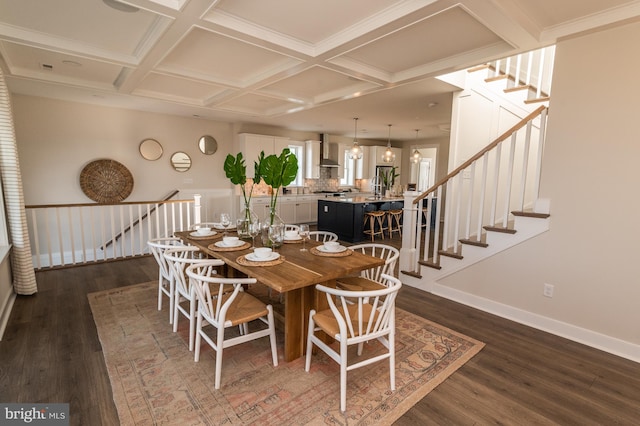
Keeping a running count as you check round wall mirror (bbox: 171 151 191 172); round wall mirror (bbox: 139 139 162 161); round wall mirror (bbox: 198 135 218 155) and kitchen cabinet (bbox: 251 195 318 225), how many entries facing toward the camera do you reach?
4

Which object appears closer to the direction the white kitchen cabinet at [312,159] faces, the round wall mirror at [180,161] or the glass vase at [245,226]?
the glass vase

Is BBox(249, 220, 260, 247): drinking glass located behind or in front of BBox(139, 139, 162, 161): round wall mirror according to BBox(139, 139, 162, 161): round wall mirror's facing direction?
in front

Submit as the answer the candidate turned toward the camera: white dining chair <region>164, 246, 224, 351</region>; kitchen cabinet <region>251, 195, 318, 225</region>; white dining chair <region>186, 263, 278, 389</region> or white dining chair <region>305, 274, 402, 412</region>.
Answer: the kitchen cabinet

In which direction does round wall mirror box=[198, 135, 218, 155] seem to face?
toward the camera

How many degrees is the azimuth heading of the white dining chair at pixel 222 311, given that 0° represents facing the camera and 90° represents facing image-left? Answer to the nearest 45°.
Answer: approximately 225°

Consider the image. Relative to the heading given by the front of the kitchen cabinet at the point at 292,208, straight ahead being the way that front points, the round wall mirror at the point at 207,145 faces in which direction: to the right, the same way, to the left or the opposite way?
the same way

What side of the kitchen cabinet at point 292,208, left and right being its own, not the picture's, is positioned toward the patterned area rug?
front

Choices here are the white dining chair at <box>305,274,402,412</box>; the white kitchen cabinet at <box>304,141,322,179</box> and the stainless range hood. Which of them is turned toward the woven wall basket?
the white dining chair

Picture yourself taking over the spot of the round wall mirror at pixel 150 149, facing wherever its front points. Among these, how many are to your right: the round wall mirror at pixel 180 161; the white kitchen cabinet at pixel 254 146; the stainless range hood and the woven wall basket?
1

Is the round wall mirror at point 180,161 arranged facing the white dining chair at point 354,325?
yes

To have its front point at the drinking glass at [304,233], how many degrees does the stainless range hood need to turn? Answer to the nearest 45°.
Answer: approximately 45° to its right

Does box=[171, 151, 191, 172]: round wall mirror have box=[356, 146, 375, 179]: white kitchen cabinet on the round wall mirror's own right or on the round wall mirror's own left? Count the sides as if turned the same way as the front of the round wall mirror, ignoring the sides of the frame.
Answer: on the round wall mirror's own left

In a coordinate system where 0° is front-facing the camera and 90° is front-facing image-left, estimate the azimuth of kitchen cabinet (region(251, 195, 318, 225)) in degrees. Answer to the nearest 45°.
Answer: approximately 0°

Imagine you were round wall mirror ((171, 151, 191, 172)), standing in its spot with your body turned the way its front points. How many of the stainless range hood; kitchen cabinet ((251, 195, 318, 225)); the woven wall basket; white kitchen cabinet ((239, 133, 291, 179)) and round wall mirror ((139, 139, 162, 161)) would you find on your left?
3

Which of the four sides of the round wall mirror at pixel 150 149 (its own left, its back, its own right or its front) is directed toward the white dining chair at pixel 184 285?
front

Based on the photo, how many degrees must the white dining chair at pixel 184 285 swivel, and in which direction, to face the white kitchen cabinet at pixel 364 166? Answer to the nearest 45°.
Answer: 0° — it already faces it

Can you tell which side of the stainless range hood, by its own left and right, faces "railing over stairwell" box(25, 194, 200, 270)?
right

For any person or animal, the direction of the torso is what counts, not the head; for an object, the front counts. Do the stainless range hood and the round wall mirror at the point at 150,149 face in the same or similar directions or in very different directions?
same or similar directions

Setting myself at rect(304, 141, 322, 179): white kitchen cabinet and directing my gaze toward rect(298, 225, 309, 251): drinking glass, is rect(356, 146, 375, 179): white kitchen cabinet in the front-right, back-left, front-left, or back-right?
back-left

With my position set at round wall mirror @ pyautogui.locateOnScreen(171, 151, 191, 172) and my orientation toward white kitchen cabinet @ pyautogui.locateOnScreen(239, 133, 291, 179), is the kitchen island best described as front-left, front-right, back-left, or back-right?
front-right
